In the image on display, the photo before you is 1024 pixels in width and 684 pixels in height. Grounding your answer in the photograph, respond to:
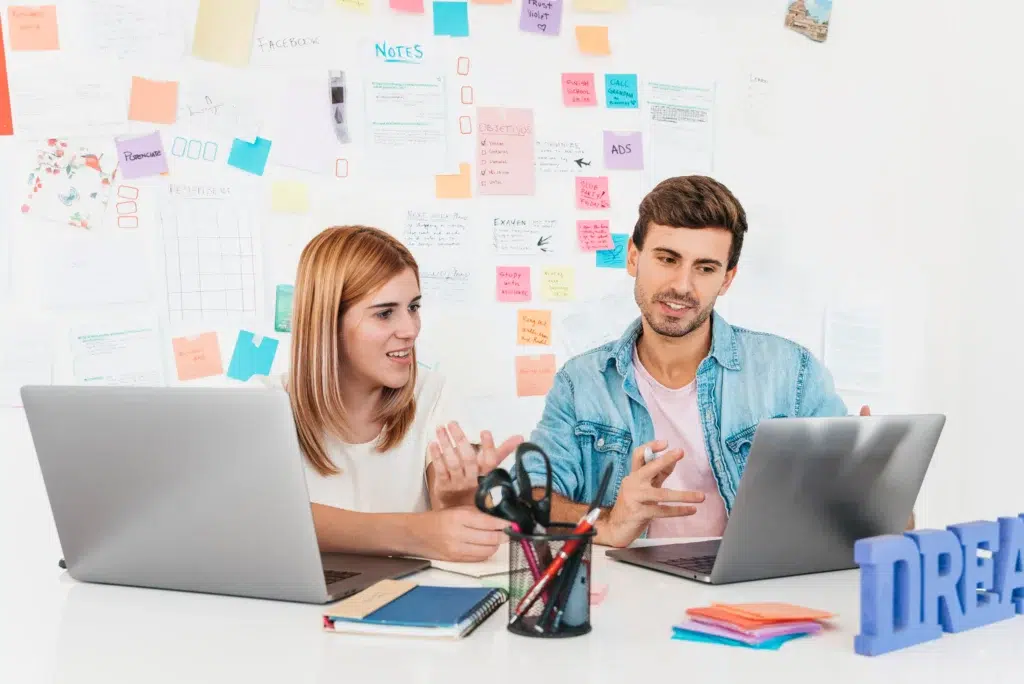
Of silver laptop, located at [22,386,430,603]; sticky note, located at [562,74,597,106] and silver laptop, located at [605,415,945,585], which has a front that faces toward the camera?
the sticky note

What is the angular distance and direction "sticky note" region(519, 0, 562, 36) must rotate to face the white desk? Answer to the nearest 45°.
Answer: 0° — it already faces it

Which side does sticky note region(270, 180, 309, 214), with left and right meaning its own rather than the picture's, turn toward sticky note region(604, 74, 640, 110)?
left

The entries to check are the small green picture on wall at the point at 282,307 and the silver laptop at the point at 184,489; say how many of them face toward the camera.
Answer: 1

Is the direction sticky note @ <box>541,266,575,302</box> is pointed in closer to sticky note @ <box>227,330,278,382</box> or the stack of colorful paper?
the stack of colorful paper

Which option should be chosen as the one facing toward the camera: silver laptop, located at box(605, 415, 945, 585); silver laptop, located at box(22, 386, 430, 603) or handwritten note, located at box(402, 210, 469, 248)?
the handwritten note

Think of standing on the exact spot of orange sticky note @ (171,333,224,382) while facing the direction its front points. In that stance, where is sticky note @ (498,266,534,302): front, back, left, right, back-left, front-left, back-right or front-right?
left

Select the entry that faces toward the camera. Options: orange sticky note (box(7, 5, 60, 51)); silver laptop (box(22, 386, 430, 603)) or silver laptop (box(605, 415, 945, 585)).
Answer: the orange sticky note

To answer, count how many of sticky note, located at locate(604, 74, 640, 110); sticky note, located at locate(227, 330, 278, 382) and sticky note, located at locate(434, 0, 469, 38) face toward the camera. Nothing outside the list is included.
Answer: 3

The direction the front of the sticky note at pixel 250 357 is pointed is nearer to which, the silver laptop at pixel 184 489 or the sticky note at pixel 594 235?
the silver laptop

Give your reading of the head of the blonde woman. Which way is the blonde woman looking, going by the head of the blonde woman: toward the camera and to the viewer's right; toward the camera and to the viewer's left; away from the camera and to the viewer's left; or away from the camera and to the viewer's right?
toward the camera and to the viewer's right

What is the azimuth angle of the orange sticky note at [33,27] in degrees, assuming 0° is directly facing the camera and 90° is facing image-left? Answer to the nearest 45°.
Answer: approximately 0°
